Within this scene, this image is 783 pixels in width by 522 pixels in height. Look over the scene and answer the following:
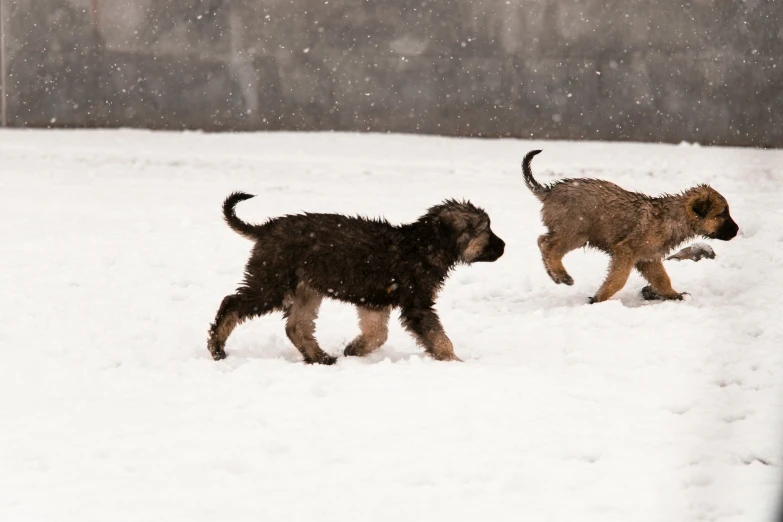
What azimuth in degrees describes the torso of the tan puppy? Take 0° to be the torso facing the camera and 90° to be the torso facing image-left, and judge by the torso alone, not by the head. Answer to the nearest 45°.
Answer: approximately 270°

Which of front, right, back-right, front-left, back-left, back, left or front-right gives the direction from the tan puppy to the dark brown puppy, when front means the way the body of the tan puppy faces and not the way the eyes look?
back-right

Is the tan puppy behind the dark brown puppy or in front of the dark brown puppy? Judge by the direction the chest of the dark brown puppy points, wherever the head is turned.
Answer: in front

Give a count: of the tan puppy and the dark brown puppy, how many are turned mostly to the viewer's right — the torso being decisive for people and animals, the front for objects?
2

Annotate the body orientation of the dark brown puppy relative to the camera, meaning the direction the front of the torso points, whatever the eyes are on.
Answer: to the viewer's right
